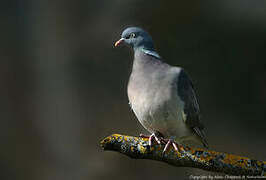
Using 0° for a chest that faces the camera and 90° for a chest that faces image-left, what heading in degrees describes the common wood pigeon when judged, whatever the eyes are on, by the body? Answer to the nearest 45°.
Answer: approximately 45°
